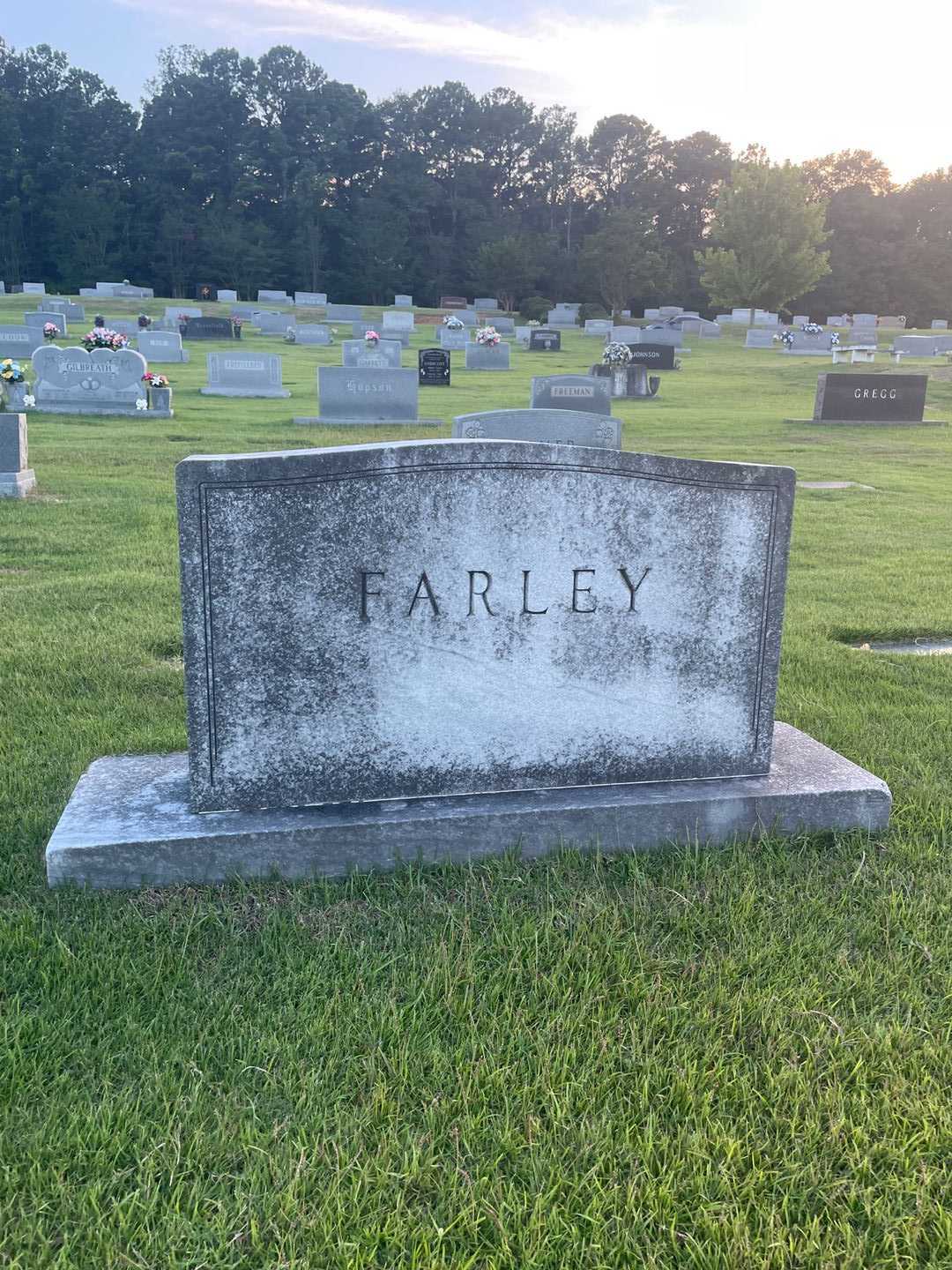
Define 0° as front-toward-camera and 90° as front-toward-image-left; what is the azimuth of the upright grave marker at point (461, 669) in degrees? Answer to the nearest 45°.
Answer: approximately 0°

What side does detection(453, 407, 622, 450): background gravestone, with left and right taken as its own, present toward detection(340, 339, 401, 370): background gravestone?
back

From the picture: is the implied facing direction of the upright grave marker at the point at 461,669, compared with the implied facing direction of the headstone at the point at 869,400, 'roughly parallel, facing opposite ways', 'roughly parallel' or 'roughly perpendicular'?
roughly parallel

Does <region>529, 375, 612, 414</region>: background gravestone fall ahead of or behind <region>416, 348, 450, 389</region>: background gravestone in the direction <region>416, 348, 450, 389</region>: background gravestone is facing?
ahead

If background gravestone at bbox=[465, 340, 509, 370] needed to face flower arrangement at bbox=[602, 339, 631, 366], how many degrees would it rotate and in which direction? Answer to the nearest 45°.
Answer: approximately 45° to its left

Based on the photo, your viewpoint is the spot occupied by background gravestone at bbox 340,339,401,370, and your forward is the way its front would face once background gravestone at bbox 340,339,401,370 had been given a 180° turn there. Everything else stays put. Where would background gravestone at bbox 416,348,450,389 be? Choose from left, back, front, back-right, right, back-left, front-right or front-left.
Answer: back-right

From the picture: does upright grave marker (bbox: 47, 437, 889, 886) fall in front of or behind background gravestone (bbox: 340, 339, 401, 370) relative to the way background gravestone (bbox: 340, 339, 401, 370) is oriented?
in front

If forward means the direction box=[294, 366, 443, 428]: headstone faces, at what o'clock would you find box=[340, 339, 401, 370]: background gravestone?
The background gravestone is roughly at 6 o'clock from the headstone.

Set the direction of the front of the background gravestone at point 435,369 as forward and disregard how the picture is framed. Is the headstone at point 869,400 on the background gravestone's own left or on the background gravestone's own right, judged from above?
on the background gravestone's own left

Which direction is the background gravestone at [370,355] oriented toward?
toward the camera

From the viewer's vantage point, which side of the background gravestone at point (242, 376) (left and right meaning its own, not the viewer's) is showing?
front

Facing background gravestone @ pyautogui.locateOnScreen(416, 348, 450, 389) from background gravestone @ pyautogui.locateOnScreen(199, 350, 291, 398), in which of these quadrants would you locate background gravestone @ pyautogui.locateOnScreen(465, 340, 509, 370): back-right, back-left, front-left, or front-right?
front-left

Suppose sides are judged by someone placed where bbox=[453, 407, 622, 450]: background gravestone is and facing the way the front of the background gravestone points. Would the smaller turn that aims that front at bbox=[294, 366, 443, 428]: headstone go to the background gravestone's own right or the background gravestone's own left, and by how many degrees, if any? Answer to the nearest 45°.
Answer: approximately 180°

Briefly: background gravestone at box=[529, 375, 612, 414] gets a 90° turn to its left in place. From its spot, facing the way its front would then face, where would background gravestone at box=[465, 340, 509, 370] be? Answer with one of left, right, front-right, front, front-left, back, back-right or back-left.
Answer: left

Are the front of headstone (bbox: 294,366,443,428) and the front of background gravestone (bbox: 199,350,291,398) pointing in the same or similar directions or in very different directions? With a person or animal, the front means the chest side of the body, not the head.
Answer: same or similar directions

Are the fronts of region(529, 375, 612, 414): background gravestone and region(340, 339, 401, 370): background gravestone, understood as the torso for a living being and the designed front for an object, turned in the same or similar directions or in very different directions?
same or similar directions

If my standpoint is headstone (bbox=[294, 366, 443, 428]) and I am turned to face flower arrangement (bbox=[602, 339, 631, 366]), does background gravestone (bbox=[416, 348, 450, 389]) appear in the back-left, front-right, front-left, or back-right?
front-left
